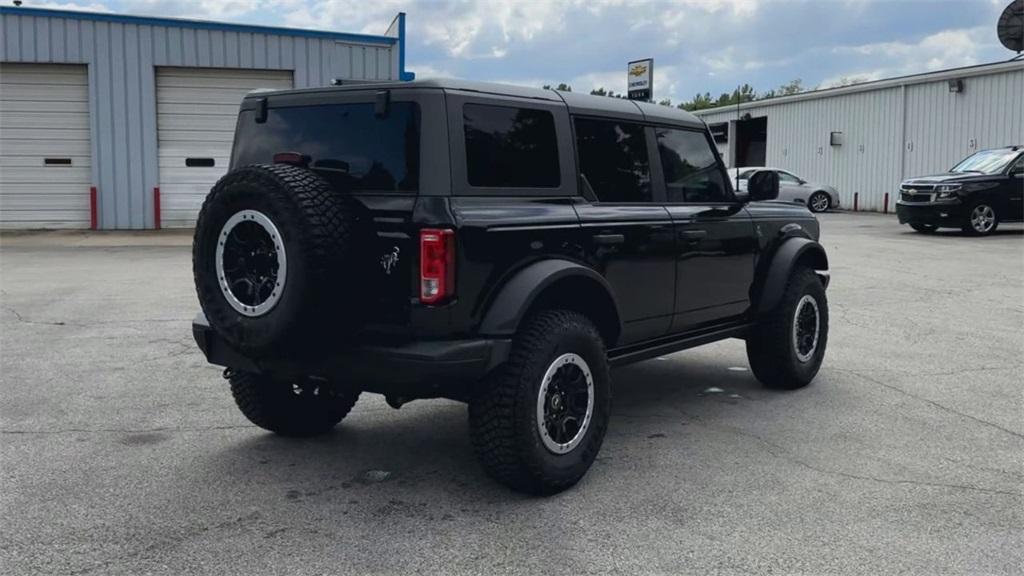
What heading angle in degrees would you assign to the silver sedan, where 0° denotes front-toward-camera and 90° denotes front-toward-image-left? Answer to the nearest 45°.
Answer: approximately 270°

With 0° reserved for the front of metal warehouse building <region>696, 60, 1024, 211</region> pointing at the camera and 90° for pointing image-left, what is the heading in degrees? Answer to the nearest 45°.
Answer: approximately 45°

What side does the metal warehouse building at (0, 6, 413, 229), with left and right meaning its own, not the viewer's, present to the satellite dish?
left

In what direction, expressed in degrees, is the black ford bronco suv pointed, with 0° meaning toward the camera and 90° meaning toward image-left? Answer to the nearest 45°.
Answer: approximately 225°

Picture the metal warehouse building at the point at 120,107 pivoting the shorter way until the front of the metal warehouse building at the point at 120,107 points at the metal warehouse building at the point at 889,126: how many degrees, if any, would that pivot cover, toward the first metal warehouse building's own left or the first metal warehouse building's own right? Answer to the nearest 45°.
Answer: approximately 90° to the first metal warehouse building's own left

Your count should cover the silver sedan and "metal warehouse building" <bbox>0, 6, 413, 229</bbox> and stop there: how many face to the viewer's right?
1

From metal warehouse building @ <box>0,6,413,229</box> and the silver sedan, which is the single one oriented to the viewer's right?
the silver sedan

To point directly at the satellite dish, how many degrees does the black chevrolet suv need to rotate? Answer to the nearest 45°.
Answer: approximately 135° to its right

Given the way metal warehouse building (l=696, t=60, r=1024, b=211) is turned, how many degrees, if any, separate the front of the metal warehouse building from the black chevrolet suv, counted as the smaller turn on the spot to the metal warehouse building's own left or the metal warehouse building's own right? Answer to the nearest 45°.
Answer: approximately 45° to the metal warehouse building's own left

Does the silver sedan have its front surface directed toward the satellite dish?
yes
